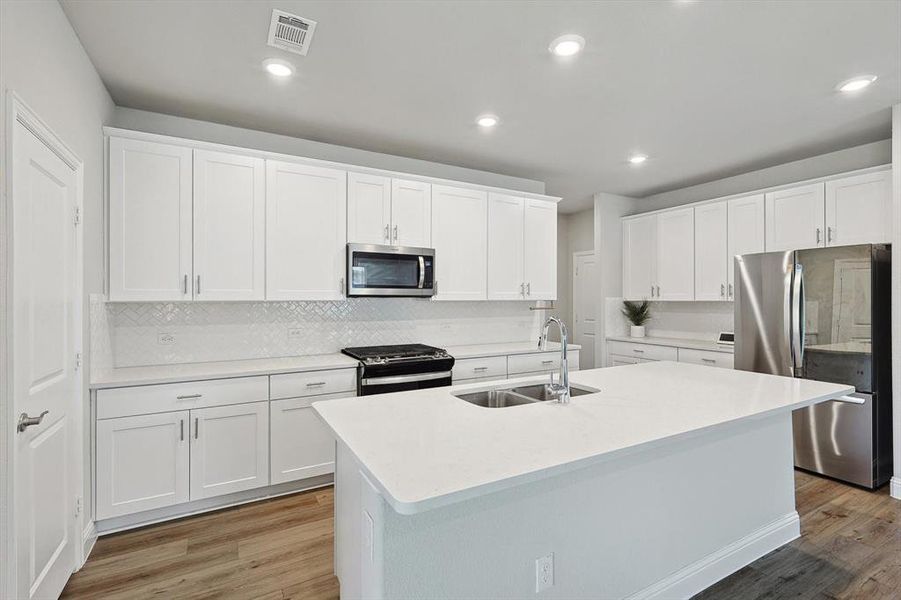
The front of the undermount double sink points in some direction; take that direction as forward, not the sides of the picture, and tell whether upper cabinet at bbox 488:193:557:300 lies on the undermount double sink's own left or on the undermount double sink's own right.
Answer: on the undermount double sink's own right

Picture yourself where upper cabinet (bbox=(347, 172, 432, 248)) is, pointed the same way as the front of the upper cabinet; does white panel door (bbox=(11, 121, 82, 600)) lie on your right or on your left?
on your right

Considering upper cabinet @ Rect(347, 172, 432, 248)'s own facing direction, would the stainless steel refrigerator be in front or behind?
in front

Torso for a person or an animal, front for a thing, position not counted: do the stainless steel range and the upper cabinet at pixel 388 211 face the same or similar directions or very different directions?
same or similar directions

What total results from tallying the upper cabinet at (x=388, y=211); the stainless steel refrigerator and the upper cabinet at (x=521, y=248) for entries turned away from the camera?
0

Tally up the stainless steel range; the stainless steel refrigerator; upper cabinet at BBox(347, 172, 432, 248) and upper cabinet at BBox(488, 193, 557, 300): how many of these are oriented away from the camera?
0

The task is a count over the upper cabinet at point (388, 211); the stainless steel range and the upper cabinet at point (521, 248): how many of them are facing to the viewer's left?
0

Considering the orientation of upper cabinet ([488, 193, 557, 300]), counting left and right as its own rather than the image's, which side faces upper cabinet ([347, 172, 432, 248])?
right

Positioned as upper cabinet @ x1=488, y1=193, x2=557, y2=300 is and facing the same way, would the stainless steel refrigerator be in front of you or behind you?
in front

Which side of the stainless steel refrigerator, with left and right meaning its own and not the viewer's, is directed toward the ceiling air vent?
front

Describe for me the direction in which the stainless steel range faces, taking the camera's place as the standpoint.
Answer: facing the viewer and to the right of the viewer
